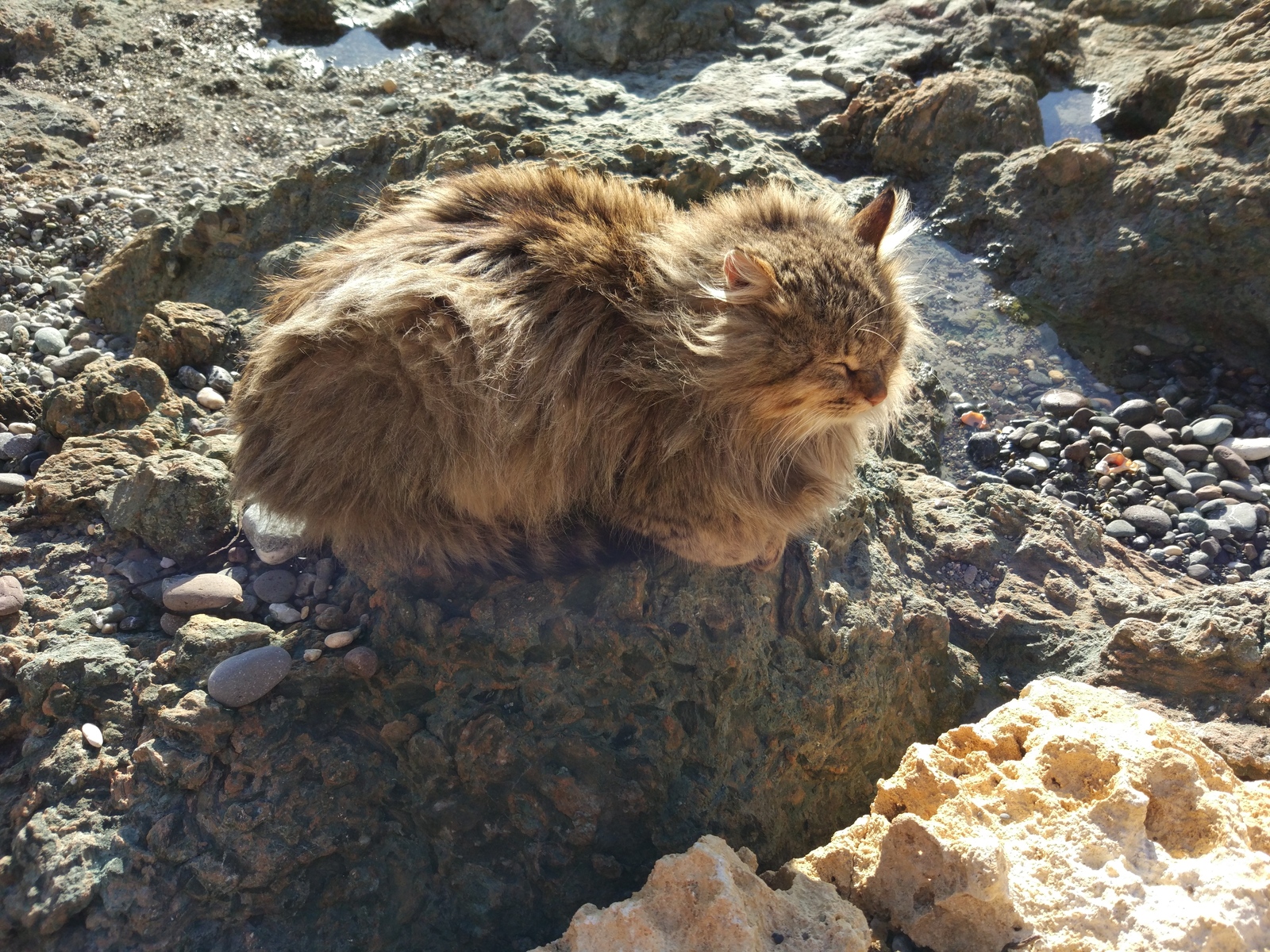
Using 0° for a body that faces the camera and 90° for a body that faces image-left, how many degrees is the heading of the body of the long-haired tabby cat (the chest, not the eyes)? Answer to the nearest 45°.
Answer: approximately 270°

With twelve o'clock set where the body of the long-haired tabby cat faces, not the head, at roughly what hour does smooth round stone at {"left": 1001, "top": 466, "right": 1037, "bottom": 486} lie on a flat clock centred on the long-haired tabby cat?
The smooth round stone is roughly at 11 o'clock from the long-haired tabby cat.

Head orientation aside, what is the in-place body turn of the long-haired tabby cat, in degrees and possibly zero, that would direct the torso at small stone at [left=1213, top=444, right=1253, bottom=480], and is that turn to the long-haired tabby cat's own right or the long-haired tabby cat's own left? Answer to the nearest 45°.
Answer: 0° — it already faces it

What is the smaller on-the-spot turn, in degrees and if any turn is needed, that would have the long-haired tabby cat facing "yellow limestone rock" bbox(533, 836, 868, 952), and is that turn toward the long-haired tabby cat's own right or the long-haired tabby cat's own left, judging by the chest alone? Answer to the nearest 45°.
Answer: approximately 90° to the long-haired tabby cat's own right

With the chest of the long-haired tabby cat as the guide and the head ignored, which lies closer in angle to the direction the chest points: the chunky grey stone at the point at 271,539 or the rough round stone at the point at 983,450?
the rough round stone

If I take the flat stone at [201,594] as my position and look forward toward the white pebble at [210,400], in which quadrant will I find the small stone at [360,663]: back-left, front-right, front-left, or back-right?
back-right

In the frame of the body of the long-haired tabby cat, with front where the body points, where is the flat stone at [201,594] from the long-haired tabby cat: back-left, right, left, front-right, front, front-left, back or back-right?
back

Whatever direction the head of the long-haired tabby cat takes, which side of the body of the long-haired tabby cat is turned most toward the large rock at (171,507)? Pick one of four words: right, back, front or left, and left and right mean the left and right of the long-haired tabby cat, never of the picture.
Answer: back

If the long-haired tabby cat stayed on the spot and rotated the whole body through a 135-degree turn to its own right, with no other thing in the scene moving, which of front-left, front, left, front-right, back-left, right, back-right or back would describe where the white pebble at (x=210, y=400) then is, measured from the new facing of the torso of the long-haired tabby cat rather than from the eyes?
right

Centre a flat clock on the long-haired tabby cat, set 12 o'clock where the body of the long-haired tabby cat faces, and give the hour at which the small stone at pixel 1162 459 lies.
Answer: The small stone is roughly at 11 o'clock from the long-haired tabby cat.
